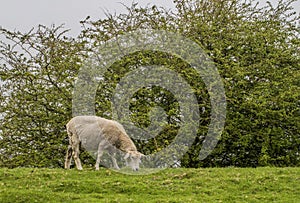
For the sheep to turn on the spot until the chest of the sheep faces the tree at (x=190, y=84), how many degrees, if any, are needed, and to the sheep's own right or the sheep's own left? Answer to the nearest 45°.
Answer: approximately 45° to the sheep's own left

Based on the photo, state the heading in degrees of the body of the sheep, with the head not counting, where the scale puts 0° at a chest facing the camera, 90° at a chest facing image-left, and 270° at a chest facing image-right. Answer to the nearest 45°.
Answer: approximately 270°
